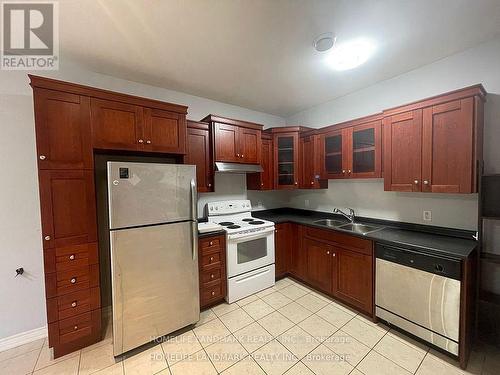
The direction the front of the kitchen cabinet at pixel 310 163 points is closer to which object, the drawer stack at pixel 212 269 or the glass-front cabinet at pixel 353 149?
the drawer stack

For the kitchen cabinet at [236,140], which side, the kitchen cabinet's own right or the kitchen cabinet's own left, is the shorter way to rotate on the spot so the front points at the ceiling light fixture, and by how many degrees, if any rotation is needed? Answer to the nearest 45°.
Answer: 0° — it already faces it

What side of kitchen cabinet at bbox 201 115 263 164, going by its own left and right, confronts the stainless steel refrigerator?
right

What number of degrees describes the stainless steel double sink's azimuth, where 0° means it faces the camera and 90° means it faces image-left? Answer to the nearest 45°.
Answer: approximately 45°

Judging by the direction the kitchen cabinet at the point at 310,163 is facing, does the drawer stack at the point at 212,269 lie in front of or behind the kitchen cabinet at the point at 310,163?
in front

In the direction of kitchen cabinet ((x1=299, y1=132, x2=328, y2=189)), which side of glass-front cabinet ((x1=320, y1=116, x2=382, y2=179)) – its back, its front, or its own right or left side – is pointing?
right

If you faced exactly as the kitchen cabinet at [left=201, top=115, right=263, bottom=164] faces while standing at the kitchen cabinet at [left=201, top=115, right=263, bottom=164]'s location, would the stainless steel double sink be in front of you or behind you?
in front

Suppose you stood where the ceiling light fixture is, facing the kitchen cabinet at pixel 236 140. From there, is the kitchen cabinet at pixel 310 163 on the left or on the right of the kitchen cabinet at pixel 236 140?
right
